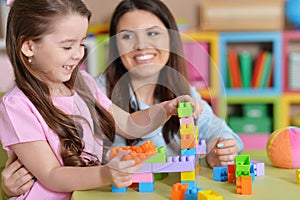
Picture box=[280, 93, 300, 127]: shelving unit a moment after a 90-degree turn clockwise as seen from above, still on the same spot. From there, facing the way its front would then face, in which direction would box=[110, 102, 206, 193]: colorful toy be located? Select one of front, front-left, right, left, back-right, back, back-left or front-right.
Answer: left

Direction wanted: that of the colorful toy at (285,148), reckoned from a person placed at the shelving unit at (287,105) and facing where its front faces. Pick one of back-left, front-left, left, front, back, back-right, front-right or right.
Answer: front

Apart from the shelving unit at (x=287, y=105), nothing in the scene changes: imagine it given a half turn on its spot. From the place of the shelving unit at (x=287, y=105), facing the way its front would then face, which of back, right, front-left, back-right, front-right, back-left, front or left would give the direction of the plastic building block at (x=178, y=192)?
back

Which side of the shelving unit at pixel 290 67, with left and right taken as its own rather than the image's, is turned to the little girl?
front

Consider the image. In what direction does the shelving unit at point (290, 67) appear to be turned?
toward the camera

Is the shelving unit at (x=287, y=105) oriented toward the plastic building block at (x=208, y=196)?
yes

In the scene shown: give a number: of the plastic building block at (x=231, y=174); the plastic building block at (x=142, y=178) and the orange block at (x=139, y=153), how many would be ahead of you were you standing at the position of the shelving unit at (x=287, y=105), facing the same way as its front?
3

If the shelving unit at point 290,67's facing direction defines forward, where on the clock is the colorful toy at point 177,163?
The colorful toy is roughly at 12 o'clock from the shelving unit.

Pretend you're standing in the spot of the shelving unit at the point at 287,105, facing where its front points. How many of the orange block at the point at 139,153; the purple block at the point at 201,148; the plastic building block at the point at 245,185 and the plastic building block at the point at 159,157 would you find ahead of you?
4

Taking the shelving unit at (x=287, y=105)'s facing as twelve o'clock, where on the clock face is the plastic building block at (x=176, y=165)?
The plastic building block is roughly at 12 o'clock from the shelving unit.

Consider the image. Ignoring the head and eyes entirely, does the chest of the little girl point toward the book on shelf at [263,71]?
no

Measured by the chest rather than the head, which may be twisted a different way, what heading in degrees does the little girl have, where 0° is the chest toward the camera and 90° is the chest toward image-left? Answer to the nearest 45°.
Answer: approximately 315°

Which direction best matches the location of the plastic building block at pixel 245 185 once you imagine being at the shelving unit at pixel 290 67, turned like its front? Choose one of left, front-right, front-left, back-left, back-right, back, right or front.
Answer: front

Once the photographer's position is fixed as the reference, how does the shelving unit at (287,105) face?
facing the viewer

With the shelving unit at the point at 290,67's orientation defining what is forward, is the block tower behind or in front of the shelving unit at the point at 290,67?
in front

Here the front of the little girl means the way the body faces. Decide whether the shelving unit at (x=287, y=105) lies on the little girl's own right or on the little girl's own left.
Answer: on the little girl's own left

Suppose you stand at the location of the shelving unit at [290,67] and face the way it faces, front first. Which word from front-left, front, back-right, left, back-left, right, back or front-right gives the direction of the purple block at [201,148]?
front
